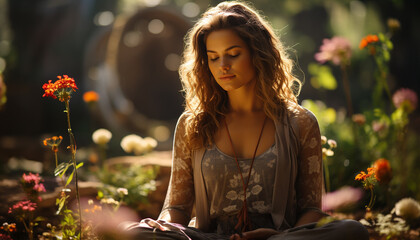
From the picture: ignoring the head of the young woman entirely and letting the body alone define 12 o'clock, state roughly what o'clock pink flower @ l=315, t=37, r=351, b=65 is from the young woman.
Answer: The pink flower is roughly at 7 o'clock from the young woman.

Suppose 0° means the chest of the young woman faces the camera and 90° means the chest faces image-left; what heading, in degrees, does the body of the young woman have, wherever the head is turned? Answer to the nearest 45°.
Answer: approximately 0°

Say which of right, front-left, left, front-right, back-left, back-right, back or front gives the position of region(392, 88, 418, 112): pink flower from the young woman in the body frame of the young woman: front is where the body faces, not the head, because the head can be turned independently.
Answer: back-left

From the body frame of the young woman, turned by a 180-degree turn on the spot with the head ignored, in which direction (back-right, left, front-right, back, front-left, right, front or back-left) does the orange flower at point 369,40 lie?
front-right

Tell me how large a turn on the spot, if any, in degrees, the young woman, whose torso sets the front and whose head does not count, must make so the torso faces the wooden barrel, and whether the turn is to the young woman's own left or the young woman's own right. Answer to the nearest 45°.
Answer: approximately 180°

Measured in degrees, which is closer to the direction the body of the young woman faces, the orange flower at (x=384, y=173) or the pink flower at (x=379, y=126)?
the orange flower

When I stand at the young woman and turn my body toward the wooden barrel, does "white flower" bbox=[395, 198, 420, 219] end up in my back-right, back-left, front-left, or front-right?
back-right

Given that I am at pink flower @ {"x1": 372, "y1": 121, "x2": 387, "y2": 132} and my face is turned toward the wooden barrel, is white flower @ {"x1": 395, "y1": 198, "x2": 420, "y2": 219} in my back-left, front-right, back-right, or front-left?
back-left

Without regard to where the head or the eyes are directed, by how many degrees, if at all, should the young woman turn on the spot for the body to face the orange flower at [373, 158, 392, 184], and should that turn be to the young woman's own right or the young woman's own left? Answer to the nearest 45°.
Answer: approximately 90° to the young woman's own left
